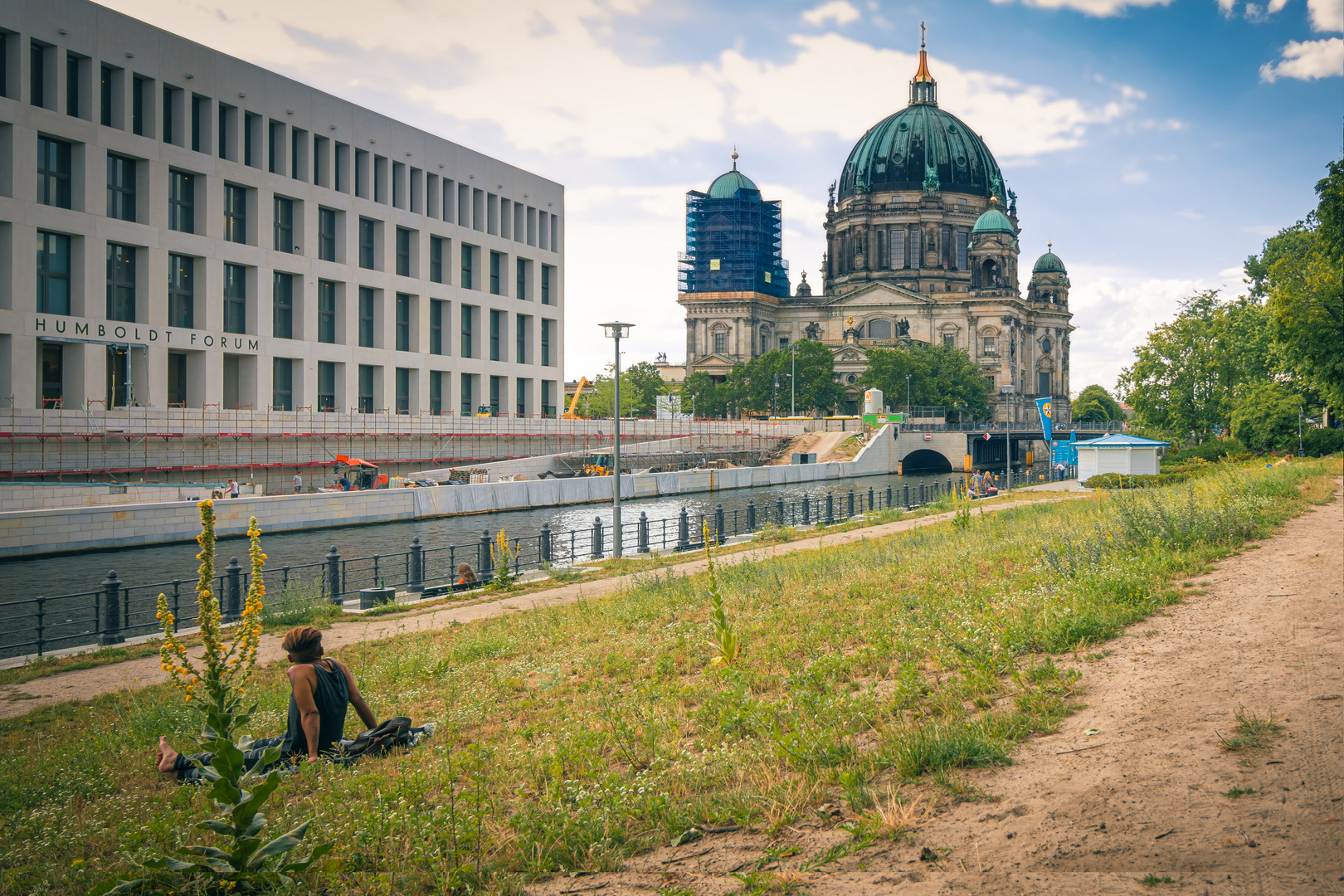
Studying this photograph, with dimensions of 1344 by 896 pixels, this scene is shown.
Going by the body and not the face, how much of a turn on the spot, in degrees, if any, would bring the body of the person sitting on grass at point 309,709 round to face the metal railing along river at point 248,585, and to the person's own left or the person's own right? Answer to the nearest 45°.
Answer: approximately 45° to the person's own right

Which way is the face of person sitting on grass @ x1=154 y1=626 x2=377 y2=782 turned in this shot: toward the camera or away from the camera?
away from the camera

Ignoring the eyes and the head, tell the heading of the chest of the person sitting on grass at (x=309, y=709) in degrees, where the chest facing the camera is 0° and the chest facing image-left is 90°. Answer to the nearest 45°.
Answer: approximately 135°
